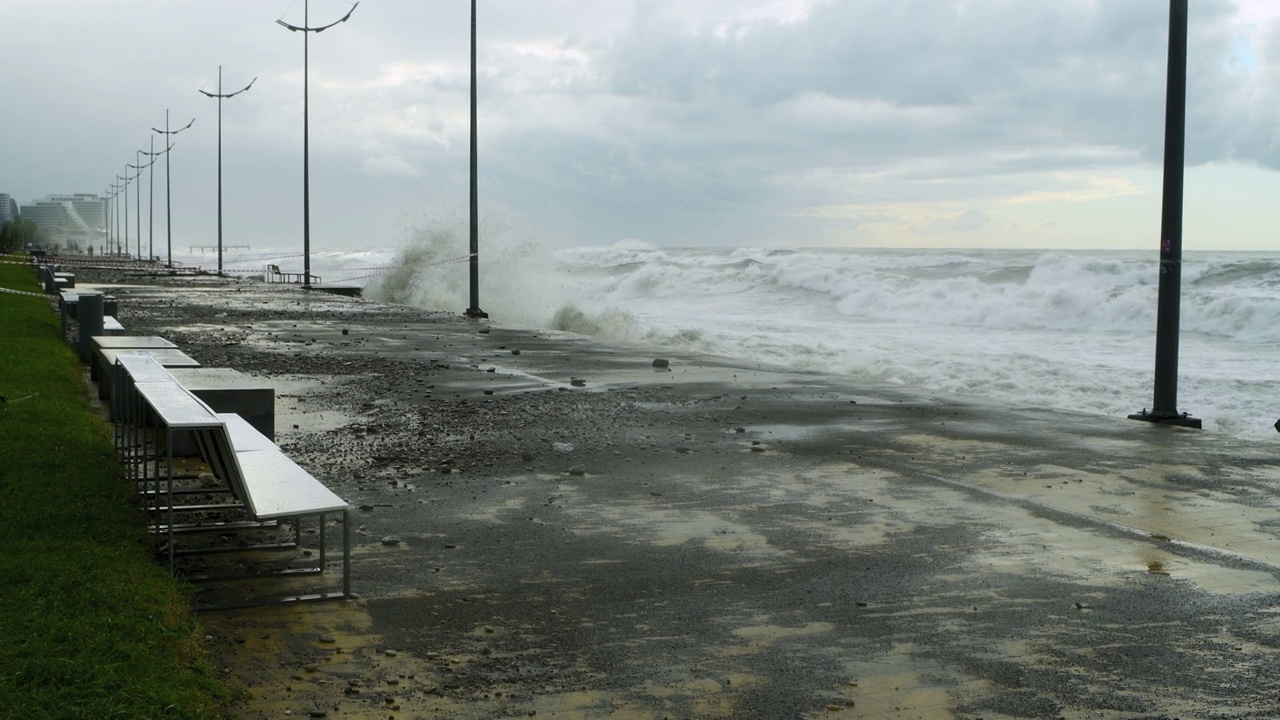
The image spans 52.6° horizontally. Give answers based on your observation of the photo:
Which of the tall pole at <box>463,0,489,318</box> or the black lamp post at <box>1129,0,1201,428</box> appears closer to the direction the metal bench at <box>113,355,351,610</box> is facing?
the black lamp post

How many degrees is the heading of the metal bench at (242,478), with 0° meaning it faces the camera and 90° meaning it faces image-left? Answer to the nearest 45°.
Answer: approximately 270°

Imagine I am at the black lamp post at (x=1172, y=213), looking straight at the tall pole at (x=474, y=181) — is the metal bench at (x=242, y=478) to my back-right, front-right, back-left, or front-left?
back-left

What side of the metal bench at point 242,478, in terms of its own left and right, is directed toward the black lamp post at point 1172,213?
front

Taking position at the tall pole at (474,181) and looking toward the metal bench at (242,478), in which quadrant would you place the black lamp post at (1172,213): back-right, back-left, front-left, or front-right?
front-left

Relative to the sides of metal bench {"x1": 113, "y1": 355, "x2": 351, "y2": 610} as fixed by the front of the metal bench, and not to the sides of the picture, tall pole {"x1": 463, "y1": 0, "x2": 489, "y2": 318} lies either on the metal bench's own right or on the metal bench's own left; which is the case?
on the metal bench's own left
